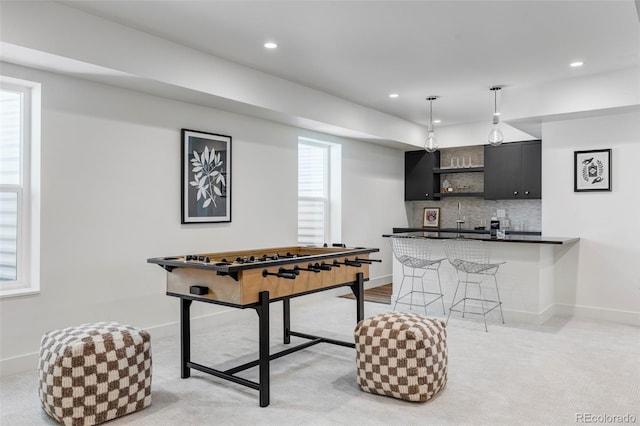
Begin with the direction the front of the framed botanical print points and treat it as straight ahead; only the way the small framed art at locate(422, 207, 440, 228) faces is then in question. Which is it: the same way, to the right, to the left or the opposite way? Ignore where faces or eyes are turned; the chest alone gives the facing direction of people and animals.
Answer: to the right

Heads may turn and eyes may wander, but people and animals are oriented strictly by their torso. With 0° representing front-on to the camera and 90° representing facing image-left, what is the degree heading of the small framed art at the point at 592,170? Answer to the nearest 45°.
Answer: approximately 0°

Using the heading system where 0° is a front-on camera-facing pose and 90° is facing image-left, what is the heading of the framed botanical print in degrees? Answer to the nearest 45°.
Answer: approximately 315°

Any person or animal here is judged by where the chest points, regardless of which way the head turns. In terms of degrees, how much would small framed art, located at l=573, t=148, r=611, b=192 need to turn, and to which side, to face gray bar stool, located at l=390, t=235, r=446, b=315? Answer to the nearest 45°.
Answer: approximately 90° to its right

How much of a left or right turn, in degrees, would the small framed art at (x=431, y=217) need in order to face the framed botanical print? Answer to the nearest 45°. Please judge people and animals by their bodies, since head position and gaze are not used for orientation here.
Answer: approximately 45° to its right

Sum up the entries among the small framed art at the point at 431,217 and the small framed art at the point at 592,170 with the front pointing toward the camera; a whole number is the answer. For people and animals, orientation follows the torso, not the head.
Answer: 2

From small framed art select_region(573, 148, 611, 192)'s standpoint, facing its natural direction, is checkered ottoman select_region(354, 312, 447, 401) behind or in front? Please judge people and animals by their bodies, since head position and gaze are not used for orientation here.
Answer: in front

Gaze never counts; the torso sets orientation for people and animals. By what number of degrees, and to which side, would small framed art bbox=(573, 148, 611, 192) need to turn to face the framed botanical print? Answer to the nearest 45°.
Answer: approximately 45° to its right

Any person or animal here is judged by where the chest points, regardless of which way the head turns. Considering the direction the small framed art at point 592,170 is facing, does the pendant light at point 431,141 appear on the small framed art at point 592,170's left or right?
on its right

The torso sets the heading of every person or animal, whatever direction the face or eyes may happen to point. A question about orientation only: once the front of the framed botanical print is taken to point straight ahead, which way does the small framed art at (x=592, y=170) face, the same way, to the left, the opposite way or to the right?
to the right

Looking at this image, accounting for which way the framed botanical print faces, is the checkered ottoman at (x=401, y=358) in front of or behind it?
in front

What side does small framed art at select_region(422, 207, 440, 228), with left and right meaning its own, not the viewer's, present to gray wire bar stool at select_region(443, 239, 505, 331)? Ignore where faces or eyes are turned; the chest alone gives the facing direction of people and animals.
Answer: front

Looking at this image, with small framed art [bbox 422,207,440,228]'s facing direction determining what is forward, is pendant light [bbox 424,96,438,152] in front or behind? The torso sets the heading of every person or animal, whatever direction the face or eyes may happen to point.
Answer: in front

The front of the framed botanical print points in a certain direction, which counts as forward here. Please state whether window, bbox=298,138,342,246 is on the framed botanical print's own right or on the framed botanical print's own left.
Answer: on the framed botanical print's own left

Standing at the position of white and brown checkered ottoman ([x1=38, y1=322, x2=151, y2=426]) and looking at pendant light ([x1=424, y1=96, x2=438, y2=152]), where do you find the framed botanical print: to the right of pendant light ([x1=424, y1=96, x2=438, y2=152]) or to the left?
left

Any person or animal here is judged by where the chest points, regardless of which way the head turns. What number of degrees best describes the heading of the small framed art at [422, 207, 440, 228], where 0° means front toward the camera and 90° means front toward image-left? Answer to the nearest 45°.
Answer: approximately 0°
